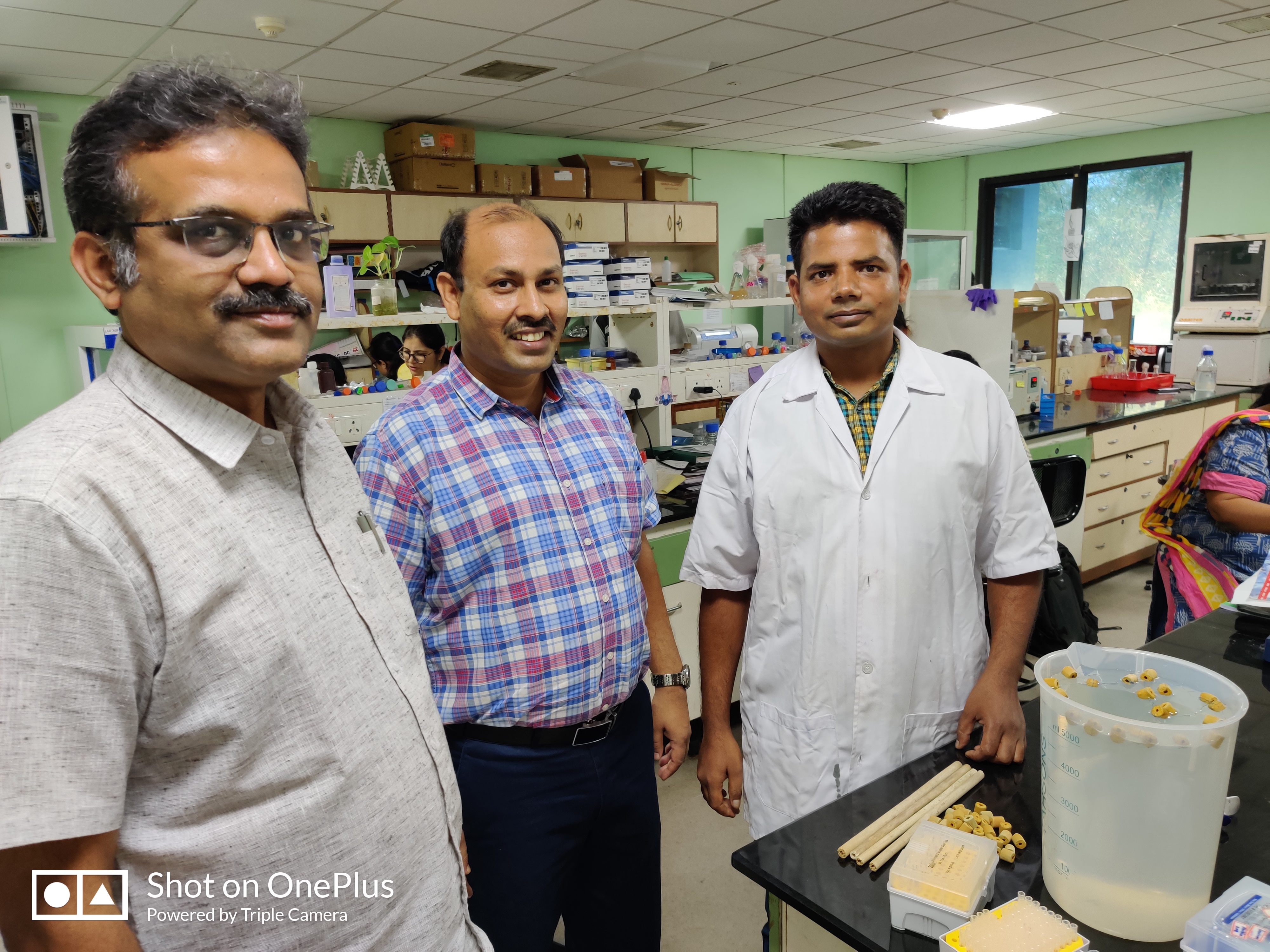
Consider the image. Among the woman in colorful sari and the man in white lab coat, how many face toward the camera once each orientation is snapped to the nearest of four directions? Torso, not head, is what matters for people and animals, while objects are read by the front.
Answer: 1

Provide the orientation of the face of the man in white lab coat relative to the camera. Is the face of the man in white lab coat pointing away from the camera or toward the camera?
toward the camera

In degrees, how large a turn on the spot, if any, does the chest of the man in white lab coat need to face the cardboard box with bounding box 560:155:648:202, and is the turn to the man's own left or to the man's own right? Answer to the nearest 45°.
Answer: approximately 180°

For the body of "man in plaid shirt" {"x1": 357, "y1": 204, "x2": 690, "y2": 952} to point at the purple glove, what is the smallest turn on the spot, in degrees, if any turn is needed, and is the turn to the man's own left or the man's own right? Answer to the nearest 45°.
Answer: approximately 90° to the man's own left

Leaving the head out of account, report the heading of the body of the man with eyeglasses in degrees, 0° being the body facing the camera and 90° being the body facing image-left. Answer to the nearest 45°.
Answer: approximately 315°

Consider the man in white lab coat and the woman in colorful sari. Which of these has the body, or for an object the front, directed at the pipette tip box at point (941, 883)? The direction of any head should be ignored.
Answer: the man in white lab coat

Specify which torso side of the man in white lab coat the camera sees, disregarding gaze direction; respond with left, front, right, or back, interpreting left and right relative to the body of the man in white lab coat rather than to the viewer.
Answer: front

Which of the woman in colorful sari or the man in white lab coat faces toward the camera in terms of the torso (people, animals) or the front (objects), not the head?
the man in white lab coat

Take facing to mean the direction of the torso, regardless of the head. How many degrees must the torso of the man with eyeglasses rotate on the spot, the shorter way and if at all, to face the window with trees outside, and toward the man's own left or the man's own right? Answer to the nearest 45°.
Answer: approximately 90° to the man's own left

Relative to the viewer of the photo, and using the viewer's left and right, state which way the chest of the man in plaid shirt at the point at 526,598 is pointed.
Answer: facing the viewer and to the right of the viewer
